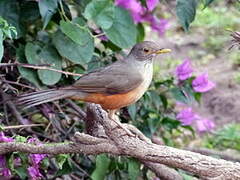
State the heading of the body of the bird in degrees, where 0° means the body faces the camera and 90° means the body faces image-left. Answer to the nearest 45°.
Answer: approximately 270°

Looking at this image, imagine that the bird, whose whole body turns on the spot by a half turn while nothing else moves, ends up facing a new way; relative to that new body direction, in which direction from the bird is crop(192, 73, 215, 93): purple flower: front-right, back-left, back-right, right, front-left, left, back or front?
back-right

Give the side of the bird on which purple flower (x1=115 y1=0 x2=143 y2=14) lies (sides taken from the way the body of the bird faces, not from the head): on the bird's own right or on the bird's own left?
on the bird's own left

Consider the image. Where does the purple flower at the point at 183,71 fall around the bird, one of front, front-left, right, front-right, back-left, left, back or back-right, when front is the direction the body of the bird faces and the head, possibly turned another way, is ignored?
front-left

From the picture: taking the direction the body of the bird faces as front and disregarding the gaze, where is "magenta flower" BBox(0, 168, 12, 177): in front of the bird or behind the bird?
behind

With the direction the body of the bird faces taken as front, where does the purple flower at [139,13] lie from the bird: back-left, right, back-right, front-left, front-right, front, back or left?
left
